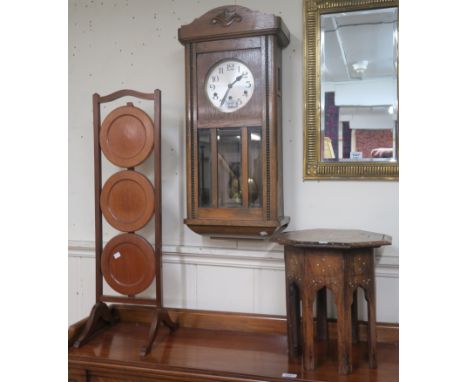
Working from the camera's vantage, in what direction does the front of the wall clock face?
facing the viewer and to the left of the viewer
